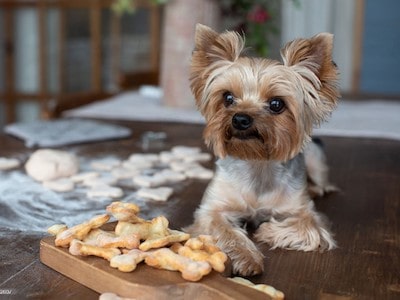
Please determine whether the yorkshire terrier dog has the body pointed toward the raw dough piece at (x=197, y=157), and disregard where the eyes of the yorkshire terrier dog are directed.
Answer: no

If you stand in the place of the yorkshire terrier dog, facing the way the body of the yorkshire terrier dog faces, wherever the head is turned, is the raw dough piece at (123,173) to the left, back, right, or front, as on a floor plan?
right

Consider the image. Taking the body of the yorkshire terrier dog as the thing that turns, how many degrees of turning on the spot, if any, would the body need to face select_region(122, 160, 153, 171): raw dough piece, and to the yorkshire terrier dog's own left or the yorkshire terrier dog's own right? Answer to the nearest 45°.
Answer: approximately 90° to the yorkshire terrier dog's own right

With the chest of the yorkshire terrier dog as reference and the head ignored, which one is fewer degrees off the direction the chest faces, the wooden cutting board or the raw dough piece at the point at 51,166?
the wooden cutting board

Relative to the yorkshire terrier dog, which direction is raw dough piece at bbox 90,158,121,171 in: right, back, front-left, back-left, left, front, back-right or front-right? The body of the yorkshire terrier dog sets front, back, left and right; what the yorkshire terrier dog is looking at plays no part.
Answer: right

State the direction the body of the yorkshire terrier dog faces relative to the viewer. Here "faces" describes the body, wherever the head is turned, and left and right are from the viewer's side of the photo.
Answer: facing the viewer and to the left of the viewer

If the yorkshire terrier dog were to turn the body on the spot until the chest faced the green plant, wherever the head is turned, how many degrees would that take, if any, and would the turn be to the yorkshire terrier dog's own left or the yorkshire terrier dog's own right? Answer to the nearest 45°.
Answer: approximately 135° to the yorkshire terrier dog's own right

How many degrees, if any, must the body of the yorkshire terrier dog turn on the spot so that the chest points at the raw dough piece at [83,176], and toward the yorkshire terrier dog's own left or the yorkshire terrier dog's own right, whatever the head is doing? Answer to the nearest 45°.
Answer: approximately 90° to the yorkshire terrier dog's own right

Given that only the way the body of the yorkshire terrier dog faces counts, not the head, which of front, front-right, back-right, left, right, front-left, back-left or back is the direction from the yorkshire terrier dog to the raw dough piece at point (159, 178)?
right

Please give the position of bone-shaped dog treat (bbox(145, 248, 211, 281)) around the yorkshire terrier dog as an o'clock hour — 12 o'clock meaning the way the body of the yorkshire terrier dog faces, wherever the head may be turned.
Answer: The bone-shaped dog treat is roughly at 1 o'clock from the yorkshire terrier dog.

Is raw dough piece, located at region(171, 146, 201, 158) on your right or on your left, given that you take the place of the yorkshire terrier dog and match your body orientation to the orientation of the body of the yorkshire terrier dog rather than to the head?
on your right

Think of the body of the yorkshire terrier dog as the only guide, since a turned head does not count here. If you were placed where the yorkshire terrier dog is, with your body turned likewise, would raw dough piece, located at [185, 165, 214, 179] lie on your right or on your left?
on your right

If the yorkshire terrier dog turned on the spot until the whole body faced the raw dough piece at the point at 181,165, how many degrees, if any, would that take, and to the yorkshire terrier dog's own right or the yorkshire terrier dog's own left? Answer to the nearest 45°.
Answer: approximately 90° to the yorkshire terrier dog's own right

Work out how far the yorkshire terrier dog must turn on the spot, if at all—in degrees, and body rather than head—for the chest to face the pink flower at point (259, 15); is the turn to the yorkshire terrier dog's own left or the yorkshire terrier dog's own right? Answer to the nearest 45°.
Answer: approximately 135° to the yorkshire terrier dog's own right

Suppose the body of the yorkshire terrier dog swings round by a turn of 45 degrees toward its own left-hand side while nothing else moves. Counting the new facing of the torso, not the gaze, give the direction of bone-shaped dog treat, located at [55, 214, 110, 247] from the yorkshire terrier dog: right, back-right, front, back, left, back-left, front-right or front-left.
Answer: front-right
